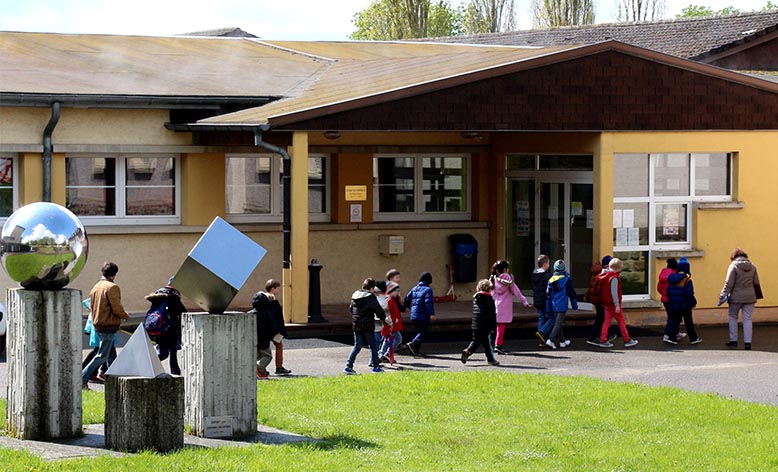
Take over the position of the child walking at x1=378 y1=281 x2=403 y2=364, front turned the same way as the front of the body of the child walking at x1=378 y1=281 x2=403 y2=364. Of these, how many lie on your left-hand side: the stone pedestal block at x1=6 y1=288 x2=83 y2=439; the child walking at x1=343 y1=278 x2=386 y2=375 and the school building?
1

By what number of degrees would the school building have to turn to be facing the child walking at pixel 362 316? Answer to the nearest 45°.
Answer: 0° — it already faces them

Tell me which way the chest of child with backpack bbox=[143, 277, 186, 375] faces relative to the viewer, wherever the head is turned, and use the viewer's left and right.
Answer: facing away from the viewer and to the right of the viewer

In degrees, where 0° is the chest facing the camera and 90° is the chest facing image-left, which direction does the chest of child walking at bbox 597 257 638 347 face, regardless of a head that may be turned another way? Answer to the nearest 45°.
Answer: approximately 270°

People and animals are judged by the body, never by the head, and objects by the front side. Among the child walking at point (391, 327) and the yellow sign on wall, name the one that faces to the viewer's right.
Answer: the child walking

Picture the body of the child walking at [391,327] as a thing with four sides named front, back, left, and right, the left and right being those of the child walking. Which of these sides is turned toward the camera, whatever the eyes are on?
right

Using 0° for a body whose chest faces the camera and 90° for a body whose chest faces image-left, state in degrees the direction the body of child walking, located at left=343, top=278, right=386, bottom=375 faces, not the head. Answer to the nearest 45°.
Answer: approximately 225°

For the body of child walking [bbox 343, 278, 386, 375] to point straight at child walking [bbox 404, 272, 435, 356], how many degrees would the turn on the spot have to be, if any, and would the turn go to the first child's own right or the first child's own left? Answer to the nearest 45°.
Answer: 0° — they already face them

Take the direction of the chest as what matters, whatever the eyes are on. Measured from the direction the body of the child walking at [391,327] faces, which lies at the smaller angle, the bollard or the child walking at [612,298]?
the child walking

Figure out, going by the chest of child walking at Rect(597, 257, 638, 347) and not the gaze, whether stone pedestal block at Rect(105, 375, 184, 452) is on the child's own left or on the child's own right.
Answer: on the child's own right

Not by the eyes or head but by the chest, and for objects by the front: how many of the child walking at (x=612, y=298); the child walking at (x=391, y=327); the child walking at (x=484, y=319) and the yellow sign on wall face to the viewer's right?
3

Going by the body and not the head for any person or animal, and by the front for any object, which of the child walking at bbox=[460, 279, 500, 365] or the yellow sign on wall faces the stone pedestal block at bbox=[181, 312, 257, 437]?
the yellow sign on wall
